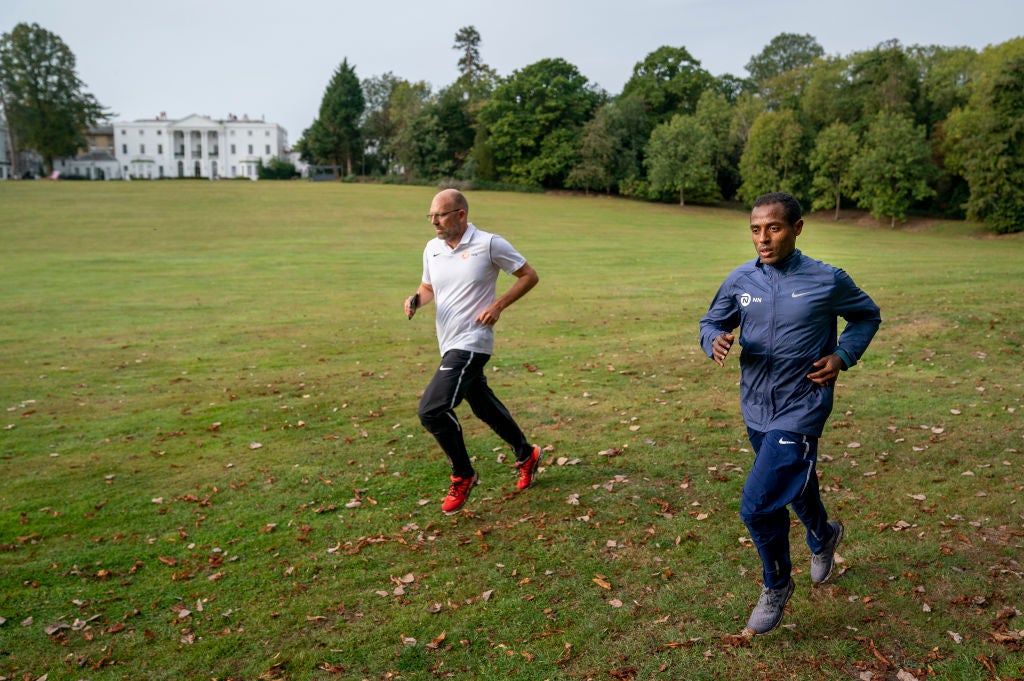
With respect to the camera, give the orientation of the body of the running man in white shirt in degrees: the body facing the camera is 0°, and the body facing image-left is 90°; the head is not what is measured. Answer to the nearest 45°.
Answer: approximately 45°

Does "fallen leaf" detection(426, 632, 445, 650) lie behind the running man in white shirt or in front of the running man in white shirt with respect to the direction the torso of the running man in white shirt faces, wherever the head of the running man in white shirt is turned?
in front

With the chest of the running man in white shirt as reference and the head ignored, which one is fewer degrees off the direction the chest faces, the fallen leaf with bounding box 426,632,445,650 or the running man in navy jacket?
the fallen leaf

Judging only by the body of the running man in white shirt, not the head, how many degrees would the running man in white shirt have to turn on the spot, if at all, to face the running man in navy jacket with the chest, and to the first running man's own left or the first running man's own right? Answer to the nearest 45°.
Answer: approximately 90° to the first running man's own left

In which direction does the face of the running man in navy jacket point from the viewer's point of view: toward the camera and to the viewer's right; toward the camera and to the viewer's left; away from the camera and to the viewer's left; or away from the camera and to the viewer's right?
toward the camera and to the viewer's left
